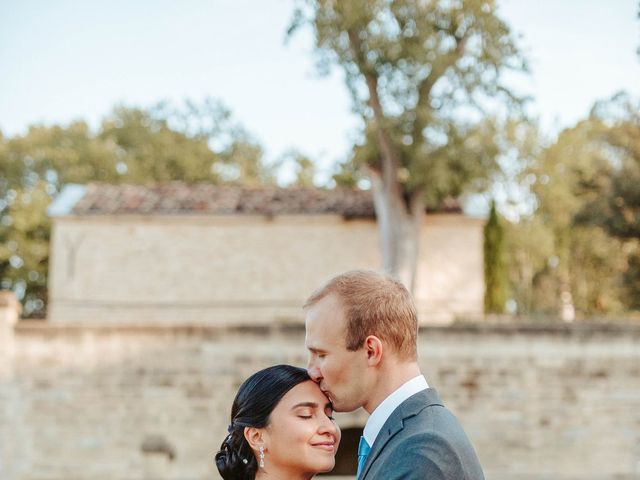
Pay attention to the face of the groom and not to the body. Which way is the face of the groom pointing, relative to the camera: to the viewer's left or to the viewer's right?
to the viewer's left

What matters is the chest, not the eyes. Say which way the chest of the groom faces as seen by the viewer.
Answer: to the viewer's left
